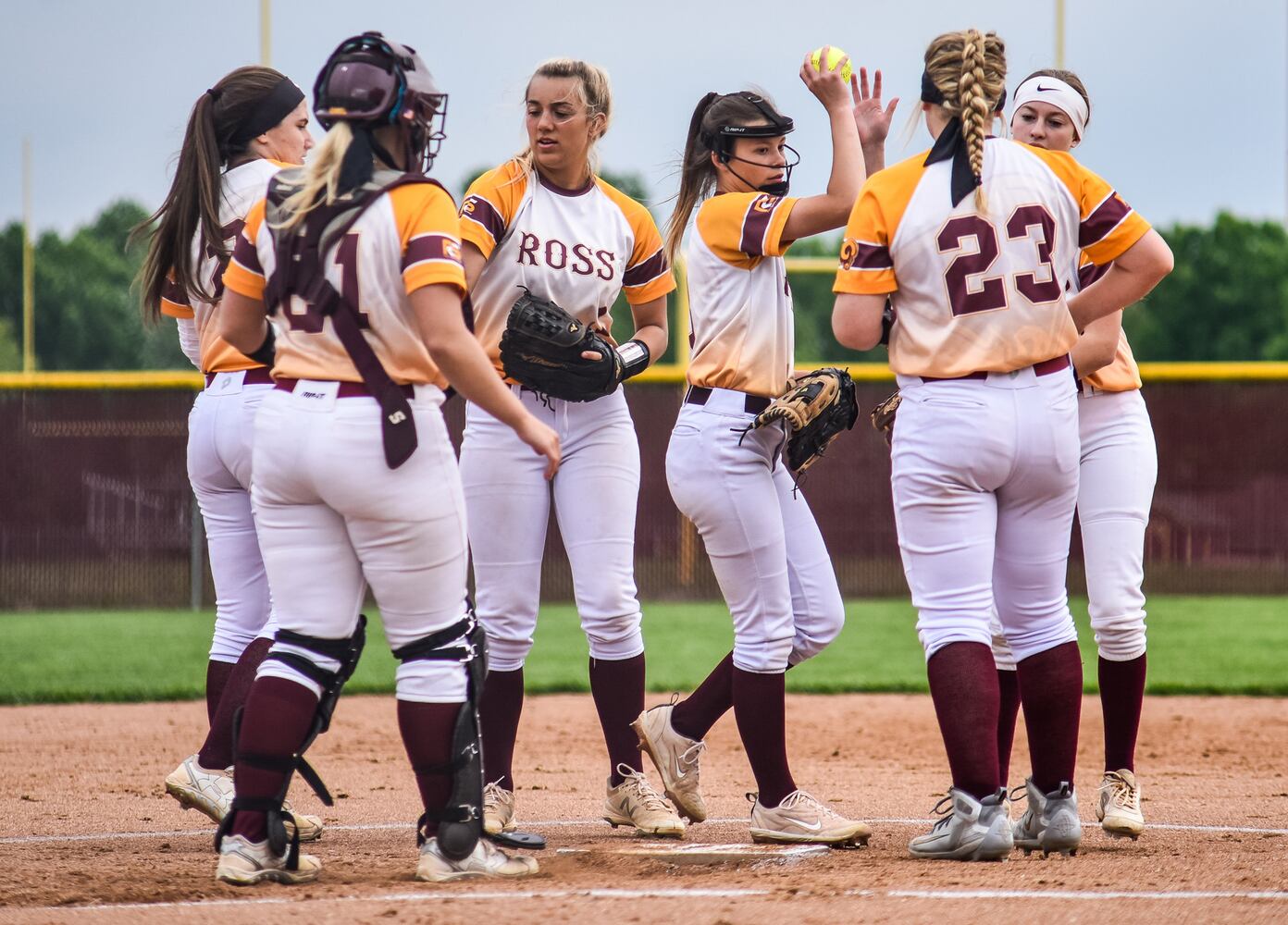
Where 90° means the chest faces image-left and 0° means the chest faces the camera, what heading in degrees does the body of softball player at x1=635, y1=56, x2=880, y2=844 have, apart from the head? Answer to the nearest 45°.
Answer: approximately 270°

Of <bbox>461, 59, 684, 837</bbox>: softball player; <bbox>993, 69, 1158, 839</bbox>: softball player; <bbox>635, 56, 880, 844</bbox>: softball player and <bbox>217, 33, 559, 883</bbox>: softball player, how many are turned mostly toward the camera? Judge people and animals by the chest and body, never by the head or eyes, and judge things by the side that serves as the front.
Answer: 2

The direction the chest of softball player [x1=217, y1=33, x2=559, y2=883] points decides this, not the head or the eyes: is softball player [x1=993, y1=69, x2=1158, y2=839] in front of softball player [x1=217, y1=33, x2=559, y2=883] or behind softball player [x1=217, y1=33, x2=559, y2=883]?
in front

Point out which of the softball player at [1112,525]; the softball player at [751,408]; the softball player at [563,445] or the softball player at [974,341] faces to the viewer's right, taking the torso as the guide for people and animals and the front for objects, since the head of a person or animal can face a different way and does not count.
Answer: the softball player at [751,408]

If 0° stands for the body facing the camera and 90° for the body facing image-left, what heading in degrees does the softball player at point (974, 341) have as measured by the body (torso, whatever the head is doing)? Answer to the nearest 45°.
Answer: approximately 180°

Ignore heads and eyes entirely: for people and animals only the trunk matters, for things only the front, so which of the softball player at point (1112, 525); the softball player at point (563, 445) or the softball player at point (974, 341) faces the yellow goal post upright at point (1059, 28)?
the softball player at point (974, 341)

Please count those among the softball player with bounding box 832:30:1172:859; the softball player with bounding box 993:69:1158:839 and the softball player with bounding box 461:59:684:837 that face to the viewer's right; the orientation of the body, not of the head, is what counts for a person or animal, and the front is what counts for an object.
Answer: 0

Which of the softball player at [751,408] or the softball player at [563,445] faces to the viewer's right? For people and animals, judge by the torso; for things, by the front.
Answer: the softball player at [751,408]

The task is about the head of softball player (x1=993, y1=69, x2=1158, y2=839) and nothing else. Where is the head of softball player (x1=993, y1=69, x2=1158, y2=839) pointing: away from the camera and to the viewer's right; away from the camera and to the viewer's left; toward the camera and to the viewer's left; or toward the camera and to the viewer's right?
toward the camera and to the viewer's left

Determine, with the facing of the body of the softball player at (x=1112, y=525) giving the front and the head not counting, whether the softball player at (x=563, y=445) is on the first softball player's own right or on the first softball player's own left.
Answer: on the first softball player's own right

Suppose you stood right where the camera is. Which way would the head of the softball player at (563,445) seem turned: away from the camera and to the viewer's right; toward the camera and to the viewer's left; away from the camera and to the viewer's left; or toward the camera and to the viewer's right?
toward the camera and to the viewer's left

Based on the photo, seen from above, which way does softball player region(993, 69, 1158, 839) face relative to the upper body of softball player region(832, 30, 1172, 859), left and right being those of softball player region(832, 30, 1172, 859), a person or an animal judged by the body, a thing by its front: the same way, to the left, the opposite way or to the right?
the opposite way

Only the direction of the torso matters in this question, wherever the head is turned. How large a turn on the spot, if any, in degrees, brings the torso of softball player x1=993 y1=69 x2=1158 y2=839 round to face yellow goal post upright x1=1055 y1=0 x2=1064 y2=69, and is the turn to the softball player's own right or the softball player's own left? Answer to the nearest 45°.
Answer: approximately 180°

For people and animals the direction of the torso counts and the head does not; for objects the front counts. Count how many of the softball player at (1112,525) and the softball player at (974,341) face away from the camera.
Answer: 1

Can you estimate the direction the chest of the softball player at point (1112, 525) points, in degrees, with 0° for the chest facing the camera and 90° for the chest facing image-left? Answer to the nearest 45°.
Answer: approximately 0°

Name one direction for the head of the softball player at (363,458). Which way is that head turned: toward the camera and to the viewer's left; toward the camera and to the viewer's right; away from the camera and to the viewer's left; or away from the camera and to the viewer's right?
away from the camera and to the viewer's right

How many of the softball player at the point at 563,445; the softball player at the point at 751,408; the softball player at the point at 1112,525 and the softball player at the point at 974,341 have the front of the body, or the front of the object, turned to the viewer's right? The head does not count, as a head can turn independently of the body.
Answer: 1
